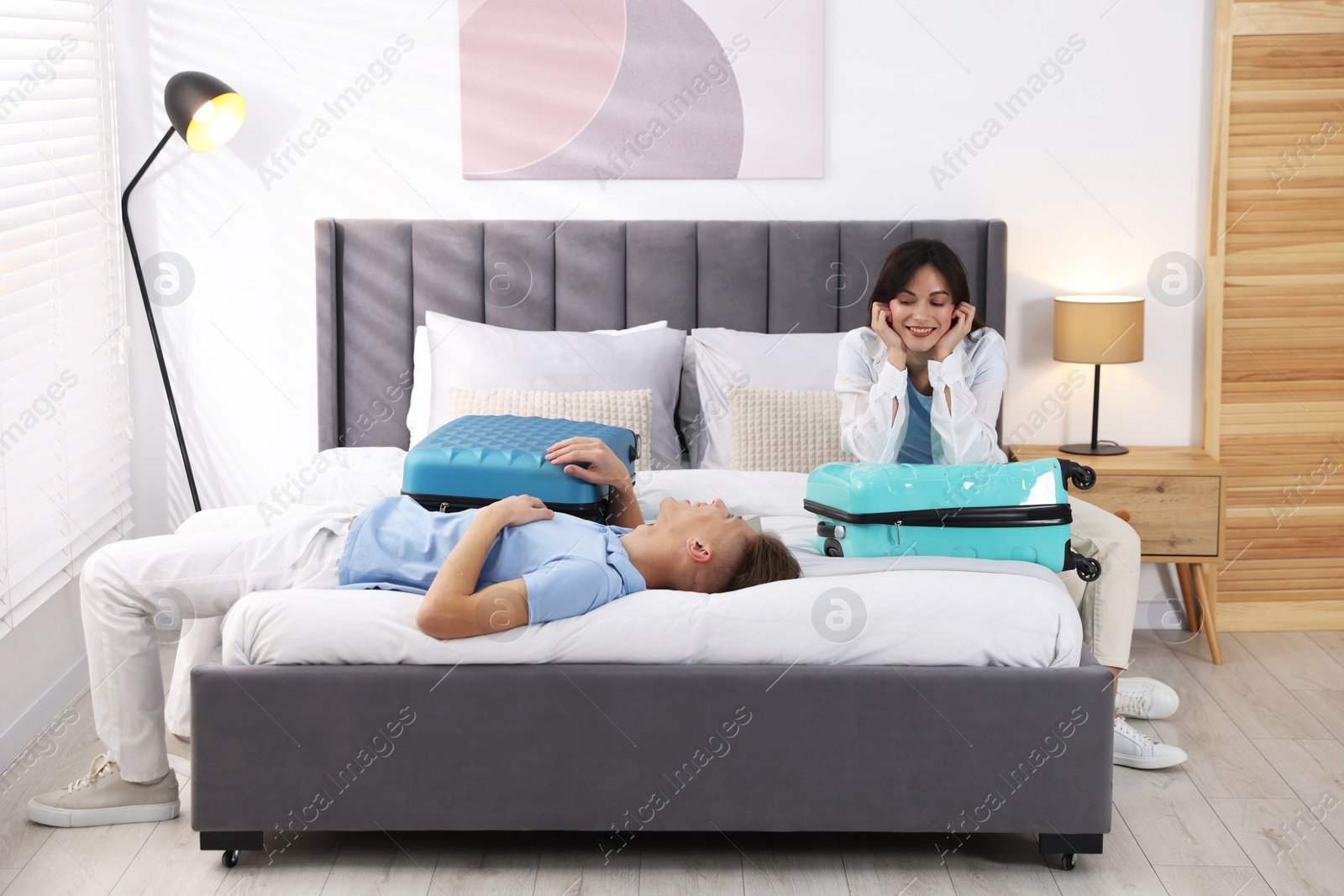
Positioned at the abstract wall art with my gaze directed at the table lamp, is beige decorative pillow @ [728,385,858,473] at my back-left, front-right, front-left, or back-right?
front-right

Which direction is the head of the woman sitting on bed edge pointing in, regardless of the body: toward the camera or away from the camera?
toward the camera

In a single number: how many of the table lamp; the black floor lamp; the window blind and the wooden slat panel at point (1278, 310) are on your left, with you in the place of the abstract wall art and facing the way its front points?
2

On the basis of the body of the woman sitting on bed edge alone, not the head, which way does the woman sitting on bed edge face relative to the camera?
toward the camera

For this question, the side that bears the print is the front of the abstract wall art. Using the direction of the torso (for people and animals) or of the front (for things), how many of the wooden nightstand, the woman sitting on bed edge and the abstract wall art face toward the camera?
3

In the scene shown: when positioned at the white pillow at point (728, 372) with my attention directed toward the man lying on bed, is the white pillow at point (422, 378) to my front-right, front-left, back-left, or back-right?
front-right

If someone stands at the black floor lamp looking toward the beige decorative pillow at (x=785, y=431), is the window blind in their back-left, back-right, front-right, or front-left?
back-right

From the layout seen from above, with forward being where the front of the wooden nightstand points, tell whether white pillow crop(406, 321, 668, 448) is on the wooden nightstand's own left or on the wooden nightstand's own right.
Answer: on the wooden nightstand's own right

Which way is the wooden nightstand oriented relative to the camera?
toward the camera

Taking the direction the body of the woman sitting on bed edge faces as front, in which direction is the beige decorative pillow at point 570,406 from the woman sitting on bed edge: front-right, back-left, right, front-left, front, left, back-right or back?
right

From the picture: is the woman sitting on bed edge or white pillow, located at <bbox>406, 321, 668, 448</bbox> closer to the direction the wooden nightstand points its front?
the woman sitting on bed edge

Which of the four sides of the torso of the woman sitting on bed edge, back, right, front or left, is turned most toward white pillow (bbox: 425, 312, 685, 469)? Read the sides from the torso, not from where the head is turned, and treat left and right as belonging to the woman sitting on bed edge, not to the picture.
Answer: right
